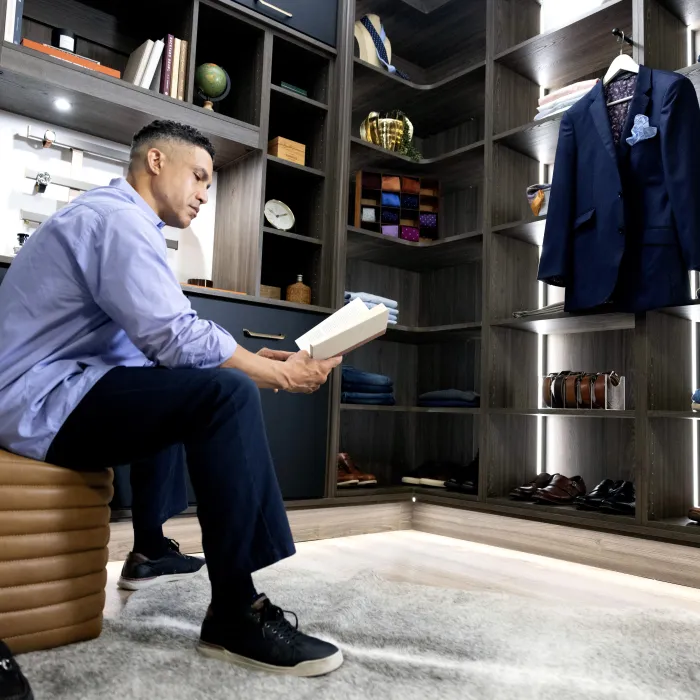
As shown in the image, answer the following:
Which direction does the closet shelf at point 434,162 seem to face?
toward the camera

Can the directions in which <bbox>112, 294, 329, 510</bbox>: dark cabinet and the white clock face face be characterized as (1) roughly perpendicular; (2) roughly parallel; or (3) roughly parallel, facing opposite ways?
roughly parallel

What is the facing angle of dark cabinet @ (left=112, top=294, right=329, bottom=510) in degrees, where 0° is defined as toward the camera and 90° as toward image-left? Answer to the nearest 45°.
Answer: approximately 315°

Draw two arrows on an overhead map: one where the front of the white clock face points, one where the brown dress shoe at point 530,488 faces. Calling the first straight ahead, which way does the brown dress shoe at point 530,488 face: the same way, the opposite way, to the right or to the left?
to the right

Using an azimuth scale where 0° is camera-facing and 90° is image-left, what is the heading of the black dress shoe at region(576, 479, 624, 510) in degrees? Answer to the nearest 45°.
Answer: approximately 45°

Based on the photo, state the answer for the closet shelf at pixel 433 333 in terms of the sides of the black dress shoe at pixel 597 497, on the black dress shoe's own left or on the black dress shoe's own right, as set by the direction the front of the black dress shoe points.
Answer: on the black dress shoe's own right

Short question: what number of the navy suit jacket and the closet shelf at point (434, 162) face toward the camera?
2

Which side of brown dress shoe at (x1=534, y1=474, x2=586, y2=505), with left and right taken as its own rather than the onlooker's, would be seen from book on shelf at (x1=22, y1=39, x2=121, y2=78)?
front

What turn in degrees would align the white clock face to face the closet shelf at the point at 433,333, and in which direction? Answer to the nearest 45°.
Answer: approximately 45° to its left

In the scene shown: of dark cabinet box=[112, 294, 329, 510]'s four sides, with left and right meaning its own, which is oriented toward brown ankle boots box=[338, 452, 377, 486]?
left

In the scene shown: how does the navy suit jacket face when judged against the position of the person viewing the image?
facing the viewer

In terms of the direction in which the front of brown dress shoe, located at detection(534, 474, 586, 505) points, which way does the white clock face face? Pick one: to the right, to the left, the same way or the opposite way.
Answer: to the left

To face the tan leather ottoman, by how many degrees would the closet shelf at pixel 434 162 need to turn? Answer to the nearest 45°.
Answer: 0° — it already faces it
